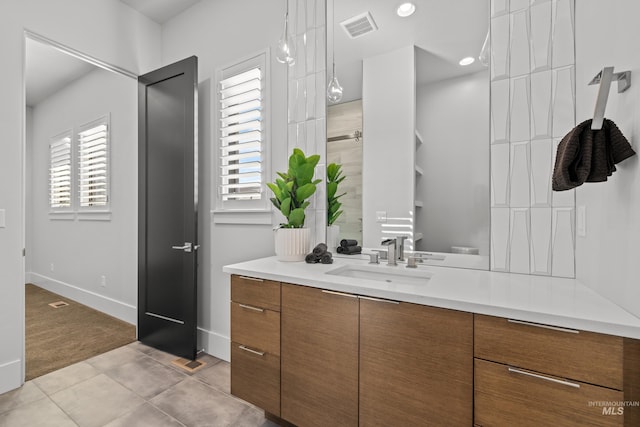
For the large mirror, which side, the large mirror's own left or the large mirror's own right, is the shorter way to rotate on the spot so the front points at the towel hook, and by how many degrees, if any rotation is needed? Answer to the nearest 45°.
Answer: approximately 90° to the large mirror's own left

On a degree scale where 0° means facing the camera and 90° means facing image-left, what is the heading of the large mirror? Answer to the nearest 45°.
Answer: approximately 45°

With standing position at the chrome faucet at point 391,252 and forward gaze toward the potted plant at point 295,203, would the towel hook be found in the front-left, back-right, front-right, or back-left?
back-left

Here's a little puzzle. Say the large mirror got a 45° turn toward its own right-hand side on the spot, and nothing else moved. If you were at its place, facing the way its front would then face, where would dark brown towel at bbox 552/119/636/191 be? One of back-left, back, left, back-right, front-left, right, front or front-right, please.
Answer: back-left

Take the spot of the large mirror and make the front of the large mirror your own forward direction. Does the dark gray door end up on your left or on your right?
on your right
